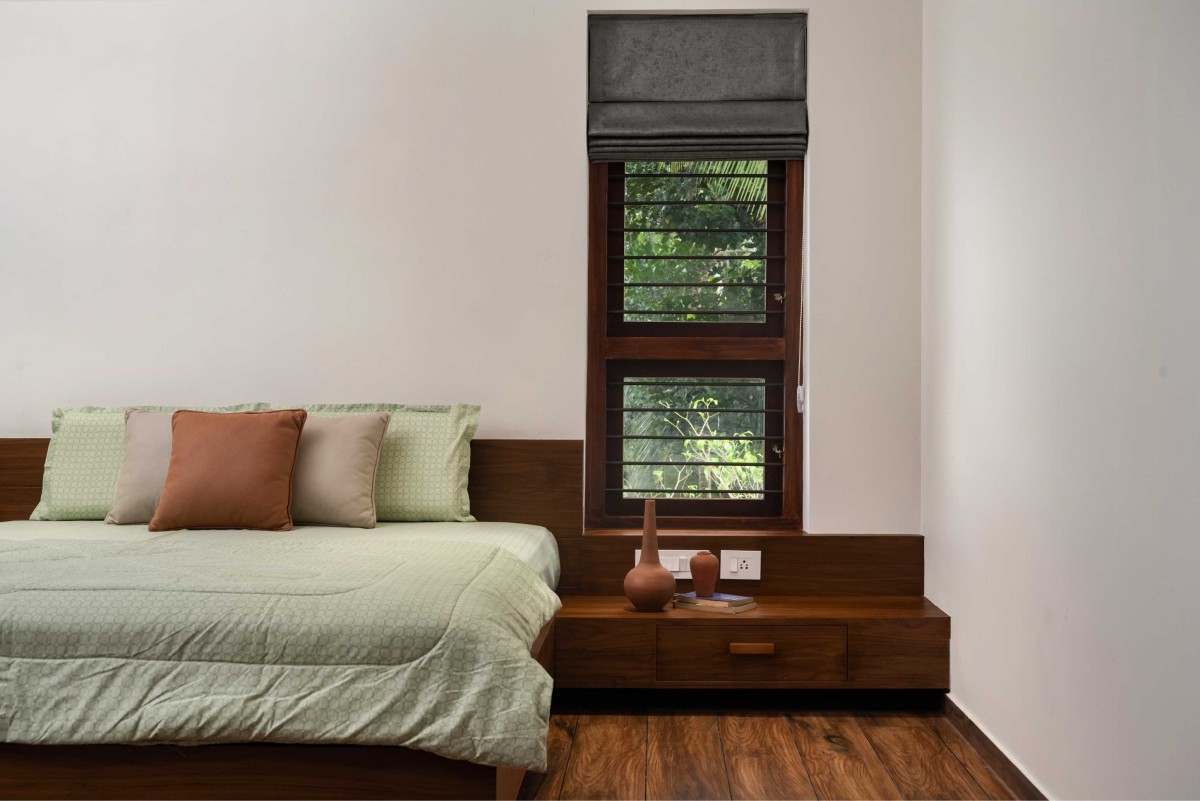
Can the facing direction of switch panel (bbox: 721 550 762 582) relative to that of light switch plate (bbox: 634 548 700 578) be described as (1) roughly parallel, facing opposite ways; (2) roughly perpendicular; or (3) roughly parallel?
roughly parallel

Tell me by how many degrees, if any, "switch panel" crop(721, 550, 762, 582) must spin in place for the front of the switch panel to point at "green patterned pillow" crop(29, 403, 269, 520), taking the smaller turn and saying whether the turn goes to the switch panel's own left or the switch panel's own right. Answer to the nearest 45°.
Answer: approximately 90° to the switch panel's own right

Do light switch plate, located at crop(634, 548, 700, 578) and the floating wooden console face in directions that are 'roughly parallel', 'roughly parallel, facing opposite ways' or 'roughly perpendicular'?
roughly parallel

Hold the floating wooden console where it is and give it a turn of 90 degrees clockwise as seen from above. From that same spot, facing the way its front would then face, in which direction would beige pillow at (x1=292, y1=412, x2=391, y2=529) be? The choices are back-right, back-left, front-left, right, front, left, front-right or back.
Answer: front

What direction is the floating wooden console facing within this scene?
toward the camera

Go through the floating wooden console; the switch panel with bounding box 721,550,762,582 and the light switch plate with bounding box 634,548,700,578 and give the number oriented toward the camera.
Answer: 3

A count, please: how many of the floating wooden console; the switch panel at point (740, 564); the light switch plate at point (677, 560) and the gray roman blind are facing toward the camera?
4

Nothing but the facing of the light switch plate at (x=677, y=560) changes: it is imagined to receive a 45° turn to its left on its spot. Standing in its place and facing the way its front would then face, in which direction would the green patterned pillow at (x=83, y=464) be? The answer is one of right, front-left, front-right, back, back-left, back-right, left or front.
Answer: back-right

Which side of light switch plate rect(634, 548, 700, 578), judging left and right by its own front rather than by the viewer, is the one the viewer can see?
front

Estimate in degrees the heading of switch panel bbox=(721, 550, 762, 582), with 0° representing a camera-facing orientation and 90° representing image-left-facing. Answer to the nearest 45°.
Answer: approximately 0°

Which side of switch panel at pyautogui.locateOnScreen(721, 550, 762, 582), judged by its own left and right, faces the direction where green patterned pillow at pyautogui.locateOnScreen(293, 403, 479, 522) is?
right

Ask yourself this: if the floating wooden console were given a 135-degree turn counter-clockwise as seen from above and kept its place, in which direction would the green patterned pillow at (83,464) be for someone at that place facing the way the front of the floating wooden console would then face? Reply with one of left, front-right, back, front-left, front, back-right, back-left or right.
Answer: back-left

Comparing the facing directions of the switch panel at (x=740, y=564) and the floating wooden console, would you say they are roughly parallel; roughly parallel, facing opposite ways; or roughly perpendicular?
roughly parallel
